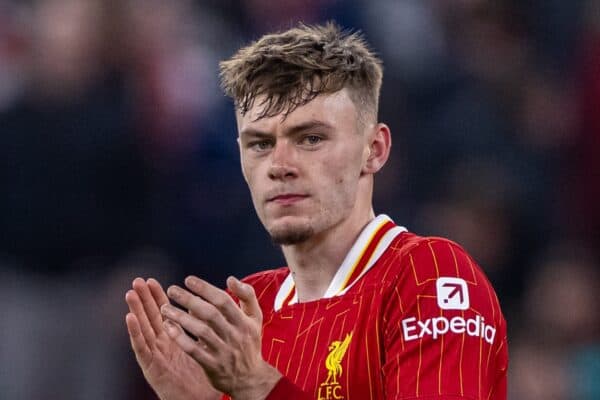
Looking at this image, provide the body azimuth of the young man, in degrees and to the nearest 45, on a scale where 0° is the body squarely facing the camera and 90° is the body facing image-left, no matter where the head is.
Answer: approximately 45°
